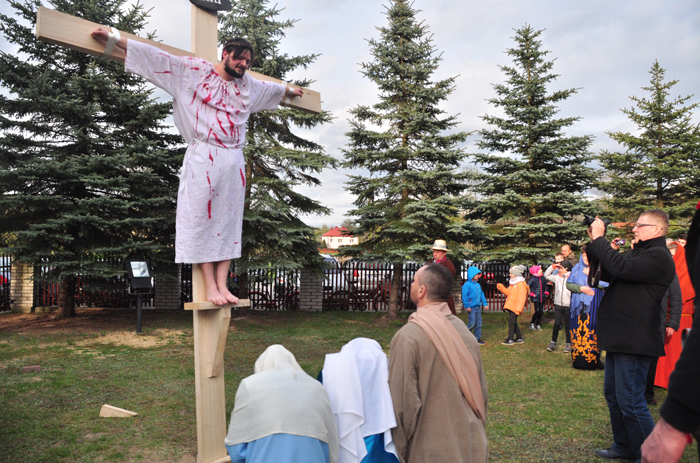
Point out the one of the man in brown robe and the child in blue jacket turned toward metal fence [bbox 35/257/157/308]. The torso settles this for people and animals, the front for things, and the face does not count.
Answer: the man in brown robe

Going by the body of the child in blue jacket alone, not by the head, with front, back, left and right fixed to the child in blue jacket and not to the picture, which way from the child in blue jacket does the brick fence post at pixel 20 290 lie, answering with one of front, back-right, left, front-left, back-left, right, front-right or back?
back-right

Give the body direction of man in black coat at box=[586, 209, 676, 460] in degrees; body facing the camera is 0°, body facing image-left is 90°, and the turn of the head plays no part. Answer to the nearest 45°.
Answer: approximately 90°

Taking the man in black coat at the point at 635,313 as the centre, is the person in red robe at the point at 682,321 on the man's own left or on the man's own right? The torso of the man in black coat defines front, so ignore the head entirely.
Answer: on the man's own right

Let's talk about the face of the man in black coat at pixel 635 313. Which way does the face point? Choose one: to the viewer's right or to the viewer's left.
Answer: to the viewer's left

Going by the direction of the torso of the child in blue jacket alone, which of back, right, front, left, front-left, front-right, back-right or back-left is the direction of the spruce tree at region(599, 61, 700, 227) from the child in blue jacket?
left

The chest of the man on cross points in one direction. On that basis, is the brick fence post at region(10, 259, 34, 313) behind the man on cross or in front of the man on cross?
behind
